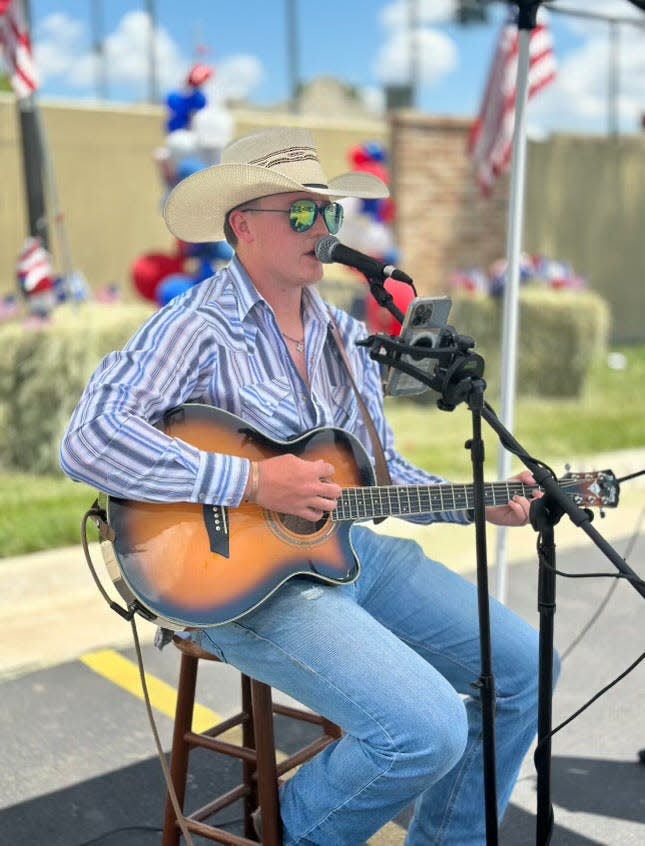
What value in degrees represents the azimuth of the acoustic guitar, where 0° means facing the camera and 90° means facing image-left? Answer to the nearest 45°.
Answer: approximately 0°

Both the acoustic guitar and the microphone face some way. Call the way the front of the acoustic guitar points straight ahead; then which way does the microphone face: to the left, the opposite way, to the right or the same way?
to the right

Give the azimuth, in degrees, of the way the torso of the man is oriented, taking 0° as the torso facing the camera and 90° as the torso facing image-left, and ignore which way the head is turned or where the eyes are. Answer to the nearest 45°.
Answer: approximately 315°

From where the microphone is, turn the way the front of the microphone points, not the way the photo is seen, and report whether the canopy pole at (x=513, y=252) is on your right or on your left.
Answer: on your right

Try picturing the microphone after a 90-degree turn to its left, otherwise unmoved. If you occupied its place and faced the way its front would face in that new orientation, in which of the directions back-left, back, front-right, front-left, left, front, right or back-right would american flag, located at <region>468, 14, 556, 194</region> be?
back

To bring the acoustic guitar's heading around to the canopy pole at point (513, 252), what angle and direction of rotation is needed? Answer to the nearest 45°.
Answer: approximately 135° to its left

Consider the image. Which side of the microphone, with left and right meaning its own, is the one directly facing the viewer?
left

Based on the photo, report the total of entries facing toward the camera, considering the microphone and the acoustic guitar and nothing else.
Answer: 1
